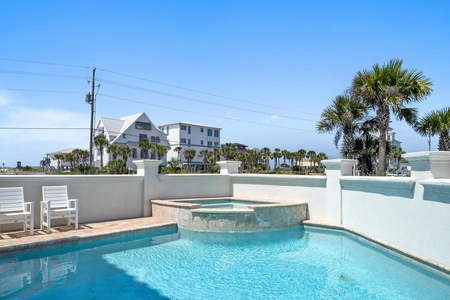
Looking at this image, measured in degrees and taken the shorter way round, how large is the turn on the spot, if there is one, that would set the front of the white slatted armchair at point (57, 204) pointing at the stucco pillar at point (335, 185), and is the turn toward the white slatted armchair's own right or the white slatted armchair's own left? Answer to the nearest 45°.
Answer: approximately 45° to the white slatted armchair's own left

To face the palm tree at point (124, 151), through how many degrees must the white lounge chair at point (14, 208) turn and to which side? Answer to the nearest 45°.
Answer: approximately 135° to its left

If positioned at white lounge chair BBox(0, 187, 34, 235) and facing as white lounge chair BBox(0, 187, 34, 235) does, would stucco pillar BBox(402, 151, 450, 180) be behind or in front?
in front

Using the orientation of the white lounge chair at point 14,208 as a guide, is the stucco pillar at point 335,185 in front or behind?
in front

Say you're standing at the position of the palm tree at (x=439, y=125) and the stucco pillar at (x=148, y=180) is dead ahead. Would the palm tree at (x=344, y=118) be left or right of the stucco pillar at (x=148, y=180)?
right

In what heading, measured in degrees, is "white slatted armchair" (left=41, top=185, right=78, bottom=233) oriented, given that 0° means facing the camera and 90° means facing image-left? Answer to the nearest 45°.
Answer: approximately 315°

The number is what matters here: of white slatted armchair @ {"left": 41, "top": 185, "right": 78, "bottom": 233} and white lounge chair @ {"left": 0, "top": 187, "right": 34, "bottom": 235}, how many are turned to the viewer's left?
0

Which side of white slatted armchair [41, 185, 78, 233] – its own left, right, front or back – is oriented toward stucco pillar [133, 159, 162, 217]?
left

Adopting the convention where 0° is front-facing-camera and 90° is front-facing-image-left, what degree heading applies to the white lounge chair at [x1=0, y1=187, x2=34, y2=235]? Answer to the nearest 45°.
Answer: approximately 315°
